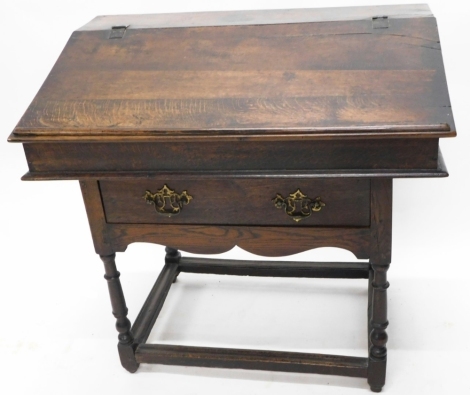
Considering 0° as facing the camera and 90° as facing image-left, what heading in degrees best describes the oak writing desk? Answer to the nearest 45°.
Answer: approximately 0°
